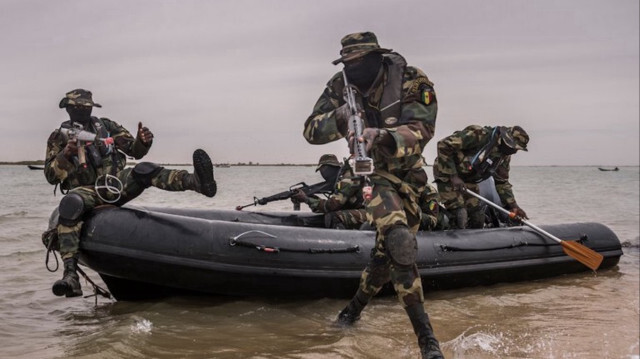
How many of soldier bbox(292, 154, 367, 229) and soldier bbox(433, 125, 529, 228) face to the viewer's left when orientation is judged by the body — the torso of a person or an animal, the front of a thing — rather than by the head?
1

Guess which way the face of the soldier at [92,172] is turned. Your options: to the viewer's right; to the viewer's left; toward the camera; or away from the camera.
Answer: toward the camera

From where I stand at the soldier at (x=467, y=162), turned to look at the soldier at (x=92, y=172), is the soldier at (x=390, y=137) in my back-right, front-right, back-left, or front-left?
front-left

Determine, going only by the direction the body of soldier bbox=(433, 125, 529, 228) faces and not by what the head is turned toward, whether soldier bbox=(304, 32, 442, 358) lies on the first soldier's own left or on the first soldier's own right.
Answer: on the first soldier's own right

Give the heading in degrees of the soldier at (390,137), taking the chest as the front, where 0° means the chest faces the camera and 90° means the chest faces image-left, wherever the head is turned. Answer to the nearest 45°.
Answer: approximately 45°

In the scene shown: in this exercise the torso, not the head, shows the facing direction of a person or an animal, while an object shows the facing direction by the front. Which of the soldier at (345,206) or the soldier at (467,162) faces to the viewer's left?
the soldier at (345,206)

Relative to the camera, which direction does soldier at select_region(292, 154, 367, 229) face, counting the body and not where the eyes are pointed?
to the viewer's left

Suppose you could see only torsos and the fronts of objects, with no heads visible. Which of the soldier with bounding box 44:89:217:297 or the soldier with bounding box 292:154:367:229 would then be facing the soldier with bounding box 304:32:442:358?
the soldier with bounding box 44:89:217:297

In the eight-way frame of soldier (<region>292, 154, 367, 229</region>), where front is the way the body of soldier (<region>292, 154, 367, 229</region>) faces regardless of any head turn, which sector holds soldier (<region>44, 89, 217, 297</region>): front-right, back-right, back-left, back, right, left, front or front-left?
front-left

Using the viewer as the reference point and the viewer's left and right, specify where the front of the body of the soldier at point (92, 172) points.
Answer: facing the viewer and to the right of the viewer

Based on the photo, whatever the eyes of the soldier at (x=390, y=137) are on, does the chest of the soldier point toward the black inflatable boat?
no

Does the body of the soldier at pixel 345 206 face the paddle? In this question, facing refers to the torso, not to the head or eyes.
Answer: no

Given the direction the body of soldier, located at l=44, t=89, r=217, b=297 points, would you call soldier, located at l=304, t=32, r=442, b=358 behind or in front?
in front
